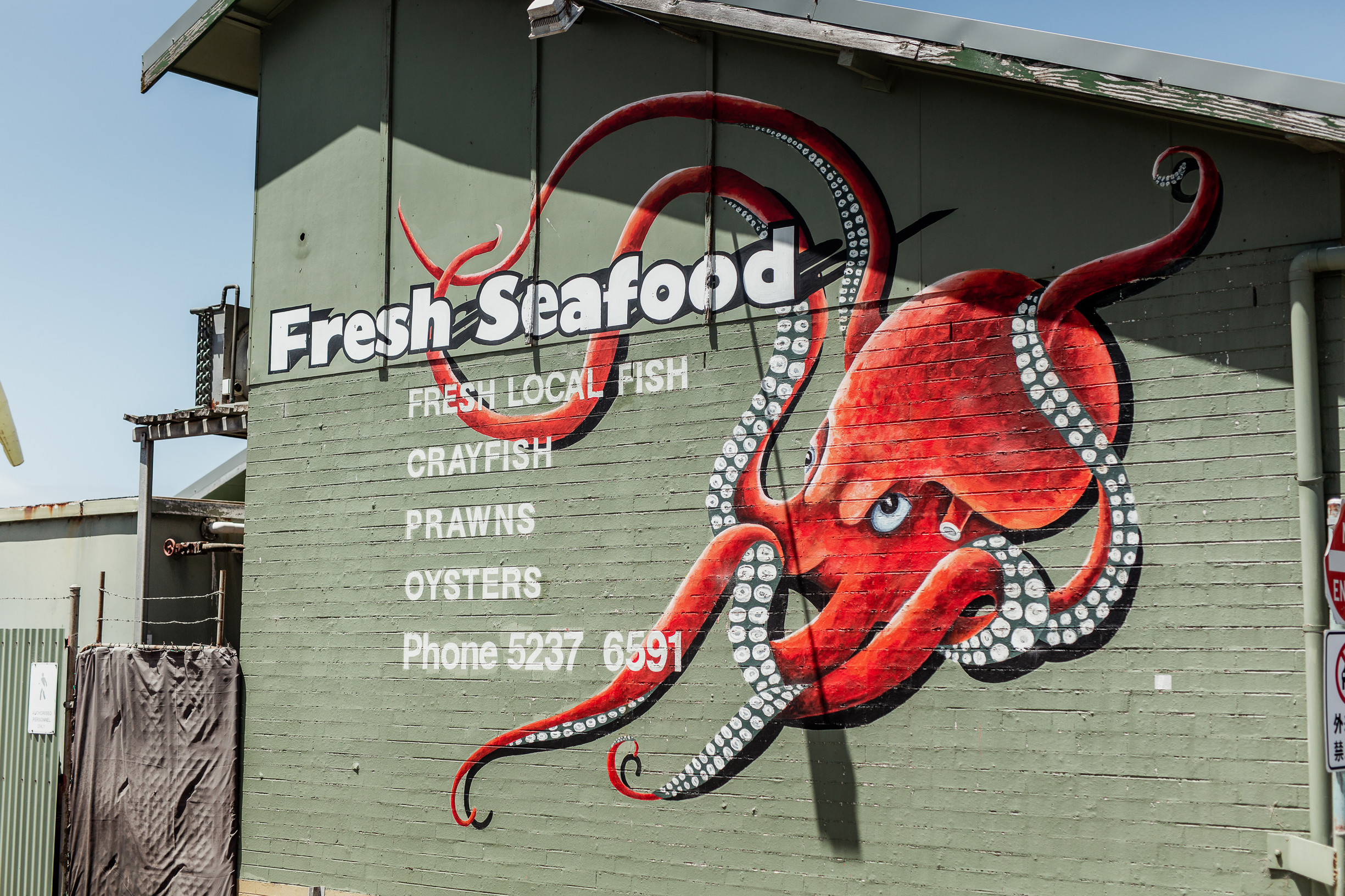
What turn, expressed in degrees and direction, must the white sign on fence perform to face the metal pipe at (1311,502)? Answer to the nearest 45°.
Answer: approximately 45° to its left

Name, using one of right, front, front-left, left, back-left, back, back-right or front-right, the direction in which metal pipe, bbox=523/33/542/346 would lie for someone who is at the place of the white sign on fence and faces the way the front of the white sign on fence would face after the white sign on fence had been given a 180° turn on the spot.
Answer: back-right

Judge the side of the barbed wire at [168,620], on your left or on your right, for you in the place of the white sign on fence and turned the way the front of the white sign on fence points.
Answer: on your left

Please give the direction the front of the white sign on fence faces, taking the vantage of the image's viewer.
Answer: facing the viewer
